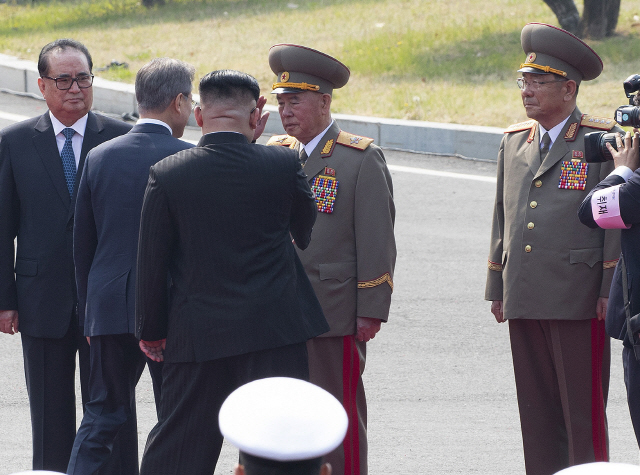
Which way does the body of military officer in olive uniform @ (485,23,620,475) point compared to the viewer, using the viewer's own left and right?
facing the viewer and to the left of the viewer

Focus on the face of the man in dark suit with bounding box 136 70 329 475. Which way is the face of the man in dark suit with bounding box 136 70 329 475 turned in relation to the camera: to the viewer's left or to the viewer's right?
to the viewer's right

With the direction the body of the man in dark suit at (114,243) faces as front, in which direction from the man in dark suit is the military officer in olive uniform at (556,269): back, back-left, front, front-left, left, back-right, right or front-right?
front-right

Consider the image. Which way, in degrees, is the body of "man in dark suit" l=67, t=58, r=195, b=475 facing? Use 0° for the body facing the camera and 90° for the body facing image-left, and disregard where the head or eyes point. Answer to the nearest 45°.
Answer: approximately 225°

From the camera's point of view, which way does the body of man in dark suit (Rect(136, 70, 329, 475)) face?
away from the camera

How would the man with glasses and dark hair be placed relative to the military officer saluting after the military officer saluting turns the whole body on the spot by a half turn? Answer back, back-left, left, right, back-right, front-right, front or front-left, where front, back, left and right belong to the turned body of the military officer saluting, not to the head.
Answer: back-left

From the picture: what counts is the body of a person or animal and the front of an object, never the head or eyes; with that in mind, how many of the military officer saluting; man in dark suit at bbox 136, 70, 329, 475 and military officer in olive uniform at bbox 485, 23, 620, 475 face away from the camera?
1

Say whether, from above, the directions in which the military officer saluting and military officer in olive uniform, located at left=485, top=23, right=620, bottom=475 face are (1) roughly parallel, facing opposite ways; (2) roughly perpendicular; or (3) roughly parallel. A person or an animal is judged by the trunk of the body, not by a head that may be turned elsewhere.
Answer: roughly parallel

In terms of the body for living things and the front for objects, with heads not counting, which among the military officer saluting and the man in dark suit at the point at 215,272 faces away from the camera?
the man in dark suit

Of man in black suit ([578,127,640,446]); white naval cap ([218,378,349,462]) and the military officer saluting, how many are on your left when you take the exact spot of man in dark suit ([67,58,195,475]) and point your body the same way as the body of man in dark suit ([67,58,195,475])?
0

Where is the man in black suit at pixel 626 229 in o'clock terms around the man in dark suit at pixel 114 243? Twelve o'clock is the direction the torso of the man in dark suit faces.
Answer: The man in black suit is roughly at 2 o'clock from the man in dark suit.

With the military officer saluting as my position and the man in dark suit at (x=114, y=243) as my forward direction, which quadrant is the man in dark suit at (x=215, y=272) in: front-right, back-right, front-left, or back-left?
front-left

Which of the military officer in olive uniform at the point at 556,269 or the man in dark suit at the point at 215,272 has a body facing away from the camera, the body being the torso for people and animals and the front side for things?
the man in dark suit

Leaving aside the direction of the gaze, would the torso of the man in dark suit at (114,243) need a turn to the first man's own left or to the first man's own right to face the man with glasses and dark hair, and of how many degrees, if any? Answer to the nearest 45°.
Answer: approximately 90° to the first man's own left

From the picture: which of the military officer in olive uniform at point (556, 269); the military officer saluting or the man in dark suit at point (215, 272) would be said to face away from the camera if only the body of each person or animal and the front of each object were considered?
the man in dark suit

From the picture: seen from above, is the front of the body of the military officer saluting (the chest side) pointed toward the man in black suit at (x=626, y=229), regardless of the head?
no

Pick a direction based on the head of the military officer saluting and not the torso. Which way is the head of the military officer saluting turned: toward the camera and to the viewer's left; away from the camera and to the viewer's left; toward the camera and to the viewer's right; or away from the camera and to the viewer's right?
toward the camera and to the viewer's left

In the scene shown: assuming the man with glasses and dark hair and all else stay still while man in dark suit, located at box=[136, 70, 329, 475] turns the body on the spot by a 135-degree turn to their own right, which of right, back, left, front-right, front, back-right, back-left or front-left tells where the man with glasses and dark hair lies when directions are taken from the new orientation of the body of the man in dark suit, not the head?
back
